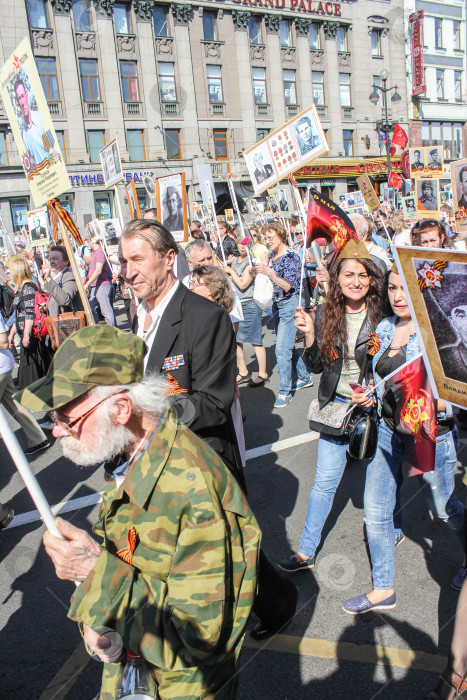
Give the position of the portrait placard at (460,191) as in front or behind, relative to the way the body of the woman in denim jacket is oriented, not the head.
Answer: behind

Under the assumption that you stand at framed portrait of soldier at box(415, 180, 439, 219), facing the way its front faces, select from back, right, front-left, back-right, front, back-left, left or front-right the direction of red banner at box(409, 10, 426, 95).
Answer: back

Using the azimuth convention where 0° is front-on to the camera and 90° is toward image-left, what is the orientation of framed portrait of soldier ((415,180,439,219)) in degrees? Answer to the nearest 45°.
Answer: approximately 0°

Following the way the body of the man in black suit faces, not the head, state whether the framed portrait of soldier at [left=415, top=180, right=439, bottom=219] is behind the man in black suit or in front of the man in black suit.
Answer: behind

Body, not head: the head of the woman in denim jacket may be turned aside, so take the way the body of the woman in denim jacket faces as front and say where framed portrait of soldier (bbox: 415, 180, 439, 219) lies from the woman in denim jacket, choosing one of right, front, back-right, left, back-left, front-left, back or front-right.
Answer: back-right

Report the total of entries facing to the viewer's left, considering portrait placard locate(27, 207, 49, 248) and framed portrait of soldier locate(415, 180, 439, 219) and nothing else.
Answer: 0

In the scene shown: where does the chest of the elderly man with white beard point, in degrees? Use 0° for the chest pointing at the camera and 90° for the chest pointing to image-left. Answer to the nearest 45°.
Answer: approximately 90°
